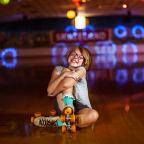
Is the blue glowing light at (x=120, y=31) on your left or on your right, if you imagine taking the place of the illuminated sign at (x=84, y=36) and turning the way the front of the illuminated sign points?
on your left

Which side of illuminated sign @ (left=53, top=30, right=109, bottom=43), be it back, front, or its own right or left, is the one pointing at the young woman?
front

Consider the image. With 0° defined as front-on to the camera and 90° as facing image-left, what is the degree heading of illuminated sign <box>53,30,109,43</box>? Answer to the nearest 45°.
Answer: approximately 0°

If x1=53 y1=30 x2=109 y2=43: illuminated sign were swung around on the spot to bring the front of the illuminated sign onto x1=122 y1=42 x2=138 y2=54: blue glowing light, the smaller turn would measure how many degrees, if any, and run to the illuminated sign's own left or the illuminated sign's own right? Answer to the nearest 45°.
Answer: approximately 90° to the illuminated sign's own left

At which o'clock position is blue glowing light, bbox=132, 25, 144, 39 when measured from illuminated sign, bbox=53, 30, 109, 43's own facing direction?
The blue glowing light is roughly at 9 o'clock from the illuminated sign.

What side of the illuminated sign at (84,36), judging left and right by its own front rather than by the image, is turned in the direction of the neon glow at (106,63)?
front
